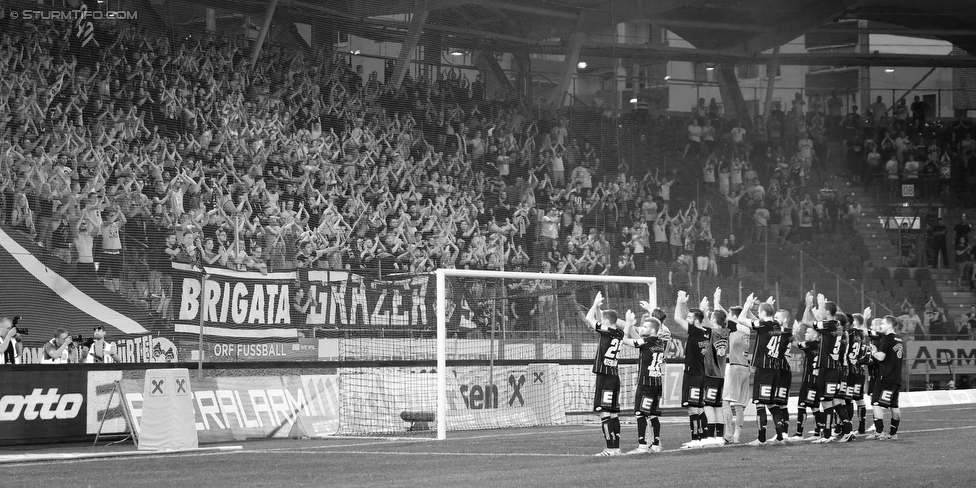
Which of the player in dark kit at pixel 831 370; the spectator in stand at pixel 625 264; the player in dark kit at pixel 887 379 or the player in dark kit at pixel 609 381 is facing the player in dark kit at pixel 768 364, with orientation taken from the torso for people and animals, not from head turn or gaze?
the spectator in stand

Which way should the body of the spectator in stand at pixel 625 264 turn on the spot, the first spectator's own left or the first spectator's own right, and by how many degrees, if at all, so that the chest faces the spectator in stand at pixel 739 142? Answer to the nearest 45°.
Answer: approximately 135° to the first spectator's own left

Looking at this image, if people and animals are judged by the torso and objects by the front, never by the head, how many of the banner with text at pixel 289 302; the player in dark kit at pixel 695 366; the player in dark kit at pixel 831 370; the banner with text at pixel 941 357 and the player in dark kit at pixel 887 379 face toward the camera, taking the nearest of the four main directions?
2

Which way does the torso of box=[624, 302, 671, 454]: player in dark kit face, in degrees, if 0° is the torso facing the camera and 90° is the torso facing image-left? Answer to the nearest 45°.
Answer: approximately 135°

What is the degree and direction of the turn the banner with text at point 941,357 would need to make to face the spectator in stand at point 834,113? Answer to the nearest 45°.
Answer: approximately 180°

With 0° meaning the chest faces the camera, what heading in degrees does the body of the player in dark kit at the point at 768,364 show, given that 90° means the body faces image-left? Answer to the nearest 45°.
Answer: approximately 135°

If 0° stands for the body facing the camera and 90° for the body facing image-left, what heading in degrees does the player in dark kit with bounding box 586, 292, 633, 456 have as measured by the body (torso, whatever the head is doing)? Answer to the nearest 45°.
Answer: approximately 135°

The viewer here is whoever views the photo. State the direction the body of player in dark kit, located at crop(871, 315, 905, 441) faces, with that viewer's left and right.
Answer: facing away from the viewer and to the left of the viewer

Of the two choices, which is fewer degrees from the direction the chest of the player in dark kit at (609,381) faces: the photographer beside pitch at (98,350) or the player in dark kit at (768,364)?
the photographer beside pitch
